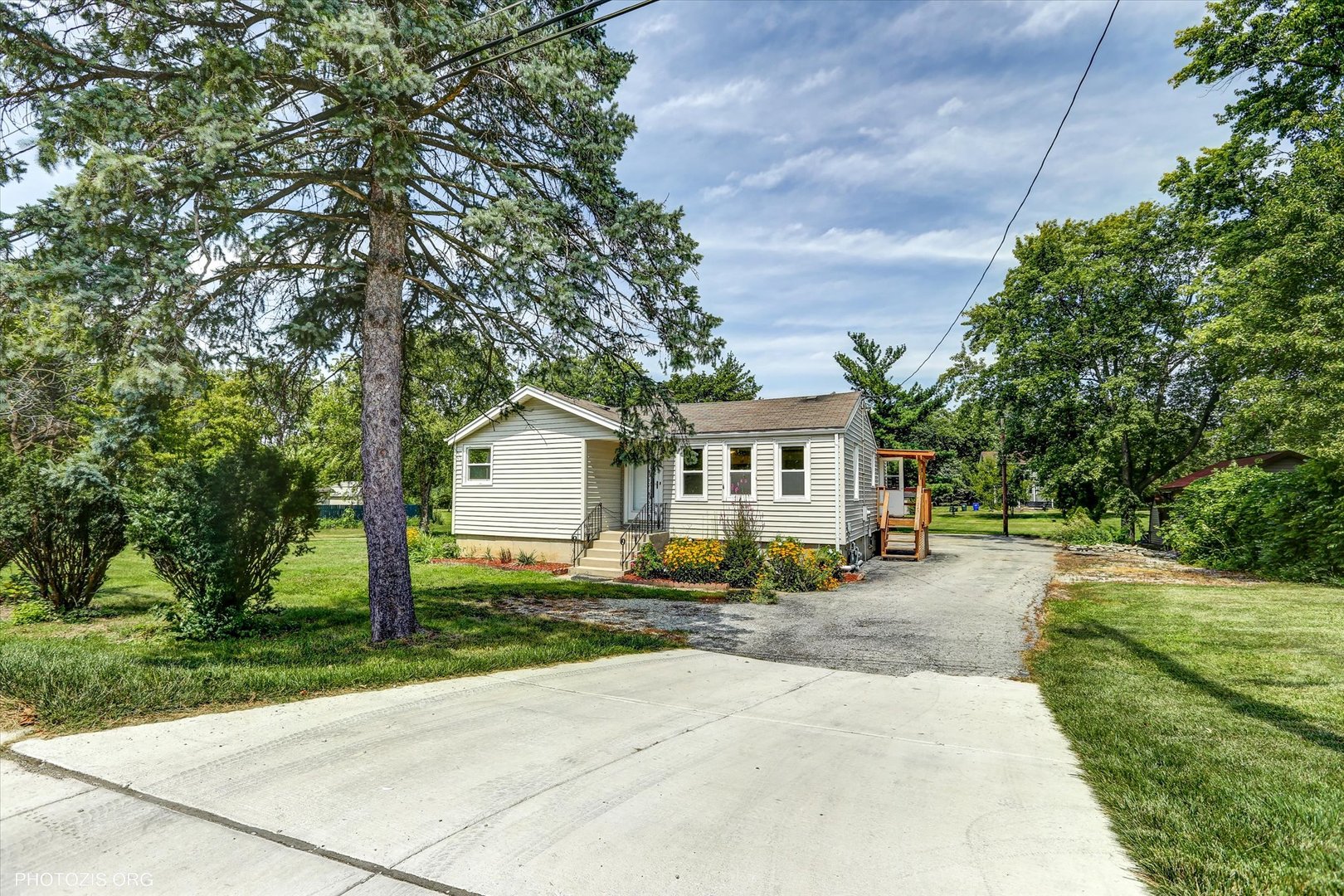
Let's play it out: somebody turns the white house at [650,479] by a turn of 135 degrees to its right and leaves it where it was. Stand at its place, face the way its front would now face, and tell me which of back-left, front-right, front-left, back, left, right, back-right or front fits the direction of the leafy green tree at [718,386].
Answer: front-right

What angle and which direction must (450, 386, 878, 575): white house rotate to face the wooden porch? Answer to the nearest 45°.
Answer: approximately 135° to its left

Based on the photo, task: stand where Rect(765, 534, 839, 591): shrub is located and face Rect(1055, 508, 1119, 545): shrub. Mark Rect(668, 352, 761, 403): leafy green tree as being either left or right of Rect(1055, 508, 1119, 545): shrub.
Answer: left

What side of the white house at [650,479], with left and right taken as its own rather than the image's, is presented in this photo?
front

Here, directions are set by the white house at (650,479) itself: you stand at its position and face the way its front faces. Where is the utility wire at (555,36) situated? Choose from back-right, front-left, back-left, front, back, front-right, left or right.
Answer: front

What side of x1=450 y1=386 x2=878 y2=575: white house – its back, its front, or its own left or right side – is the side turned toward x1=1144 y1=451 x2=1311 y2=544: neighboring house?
left

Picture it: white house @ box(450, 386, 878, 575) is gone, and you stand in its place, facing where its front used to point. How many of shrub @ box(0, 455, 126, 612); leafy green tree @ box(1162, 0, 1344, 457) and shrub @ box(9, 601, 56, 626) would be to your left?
1

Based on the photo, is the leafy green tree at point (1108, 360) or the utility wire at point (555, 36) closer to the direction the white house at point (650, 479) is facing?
the utility wire
